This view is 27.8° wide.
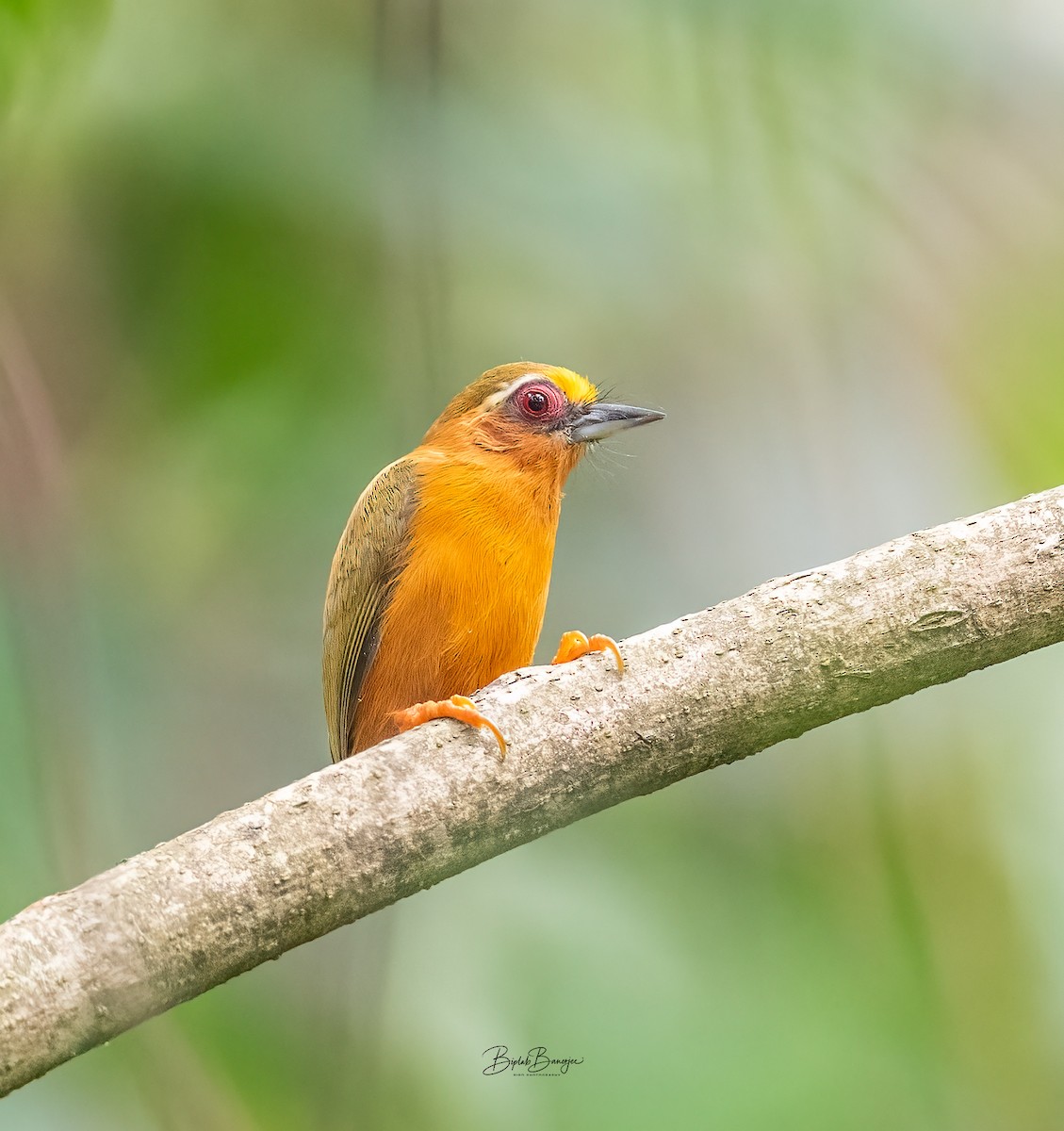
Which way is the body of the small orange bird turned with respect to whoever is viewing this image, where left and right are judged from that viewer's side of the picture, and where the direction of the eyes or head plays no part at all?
facing the viewer and to the right of the viewer
